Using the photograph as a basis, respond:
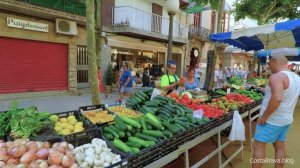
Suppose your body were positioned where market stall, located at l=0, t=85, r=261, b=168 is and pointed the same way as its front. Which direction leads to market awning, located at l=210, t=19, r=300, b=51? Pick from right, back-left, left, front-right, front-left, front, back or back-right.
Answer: left

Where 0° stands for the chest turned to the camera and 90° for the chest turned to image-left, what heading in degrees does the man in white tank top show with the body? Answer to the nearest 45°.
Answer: approximately 135°

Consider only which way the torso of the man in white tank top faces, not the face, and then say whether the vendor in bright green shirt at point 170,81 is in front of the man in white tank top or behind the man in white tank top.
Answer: in front

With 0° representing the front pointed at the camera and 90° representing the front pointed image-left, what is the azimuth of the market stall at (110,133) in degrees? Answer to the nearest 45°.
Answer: approximately 315°

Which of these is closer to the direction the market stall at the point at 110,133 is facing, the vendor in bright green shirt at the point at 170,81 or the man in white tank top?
the man in white tank top

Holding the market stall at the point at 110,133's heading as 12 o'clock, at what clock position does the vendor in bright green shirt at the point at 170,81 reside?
The vendor in bright green shirt is roughly at 8 o'clock from the market stall.

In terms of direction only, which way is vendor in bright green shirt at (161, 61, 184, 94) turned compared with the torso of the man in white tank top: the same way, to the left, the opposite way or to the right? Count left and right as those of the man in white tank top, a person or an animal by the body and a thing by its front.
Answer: the opposite way

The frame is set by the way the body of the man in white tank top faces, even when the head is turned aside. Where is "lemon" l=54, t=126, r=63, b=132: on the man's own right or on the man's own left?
on the man's own left

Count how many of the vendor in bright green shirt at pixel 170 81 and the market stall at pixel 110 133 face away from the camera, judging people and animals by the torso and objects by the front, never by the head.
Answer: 0
